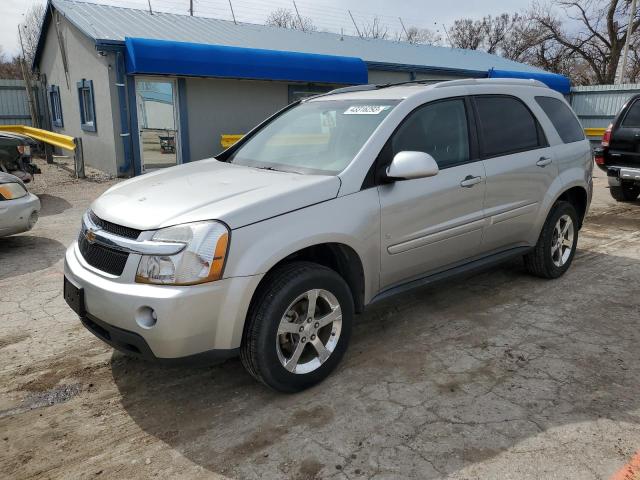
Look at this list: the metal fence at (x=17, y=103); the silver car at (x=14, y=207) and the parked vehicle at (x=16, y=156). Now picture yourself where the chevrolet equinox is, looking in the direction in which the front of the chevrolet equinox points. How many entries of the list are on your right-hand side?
3

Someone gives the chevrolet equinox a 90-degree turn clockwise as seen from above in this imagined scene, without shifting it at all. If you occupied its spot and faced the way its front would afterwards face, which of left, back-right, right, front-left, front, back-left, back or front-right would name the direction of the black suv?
right

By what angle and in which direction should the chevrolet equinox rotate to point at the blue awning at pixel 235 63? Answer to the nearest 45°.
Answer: approximately 135° to its right

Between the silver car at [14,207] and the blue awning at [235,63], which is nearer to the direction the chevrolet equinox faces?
the silver car

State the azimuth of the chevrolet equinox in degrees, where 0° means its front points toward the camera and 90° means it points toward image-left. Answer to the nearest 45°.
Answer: approximately 45°

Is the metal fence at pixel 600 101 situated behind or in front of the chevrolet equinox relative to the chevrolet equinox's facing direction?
behind

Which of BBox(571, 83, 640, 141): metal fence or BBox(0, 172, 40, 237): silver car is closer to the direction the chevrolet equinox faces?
the silver car

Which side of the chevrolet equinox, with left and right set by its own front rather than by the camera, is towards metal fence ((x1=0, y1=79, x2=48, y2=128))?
right

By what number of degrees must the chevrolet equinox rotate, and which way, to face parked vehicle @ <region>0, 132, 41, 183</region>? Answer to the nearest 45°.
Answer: approximately 90° to its right
